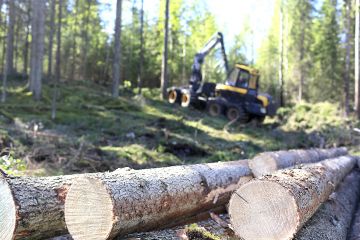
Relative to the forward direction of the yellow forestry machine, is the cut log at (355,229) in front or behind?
behind
